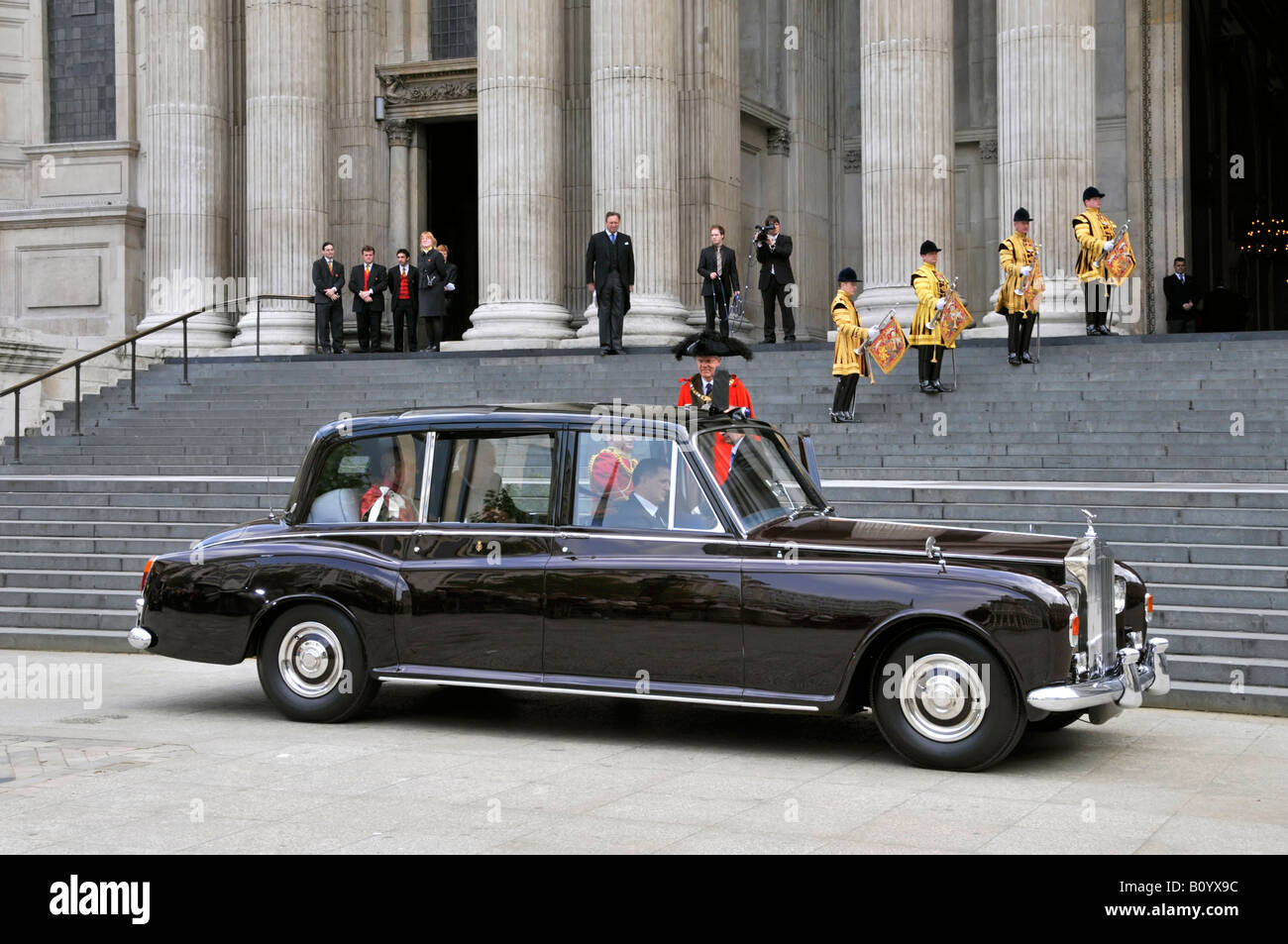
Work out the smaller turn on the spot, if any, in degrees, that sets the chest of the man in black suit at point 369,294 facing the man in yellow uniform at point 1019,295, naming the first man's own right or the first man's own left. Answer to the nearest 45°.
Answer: approximately 45° to the first man's own left

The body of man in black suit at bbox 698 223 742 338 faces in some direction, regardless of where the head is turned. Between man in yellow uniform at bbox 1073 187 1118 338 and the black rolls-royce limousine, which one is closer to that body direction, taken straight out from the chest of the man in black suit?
the black rolls-royce limousine

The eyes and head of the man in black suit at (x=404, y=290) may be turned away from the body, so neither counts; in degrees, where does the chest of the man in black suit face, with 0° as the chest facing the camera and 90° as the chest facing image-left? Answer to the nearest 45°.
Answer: approximately 0°

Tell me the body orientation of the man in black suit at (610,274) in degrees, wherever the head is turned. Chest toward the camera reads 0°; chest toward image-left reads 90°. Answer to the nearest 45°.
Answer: approximately 0°
